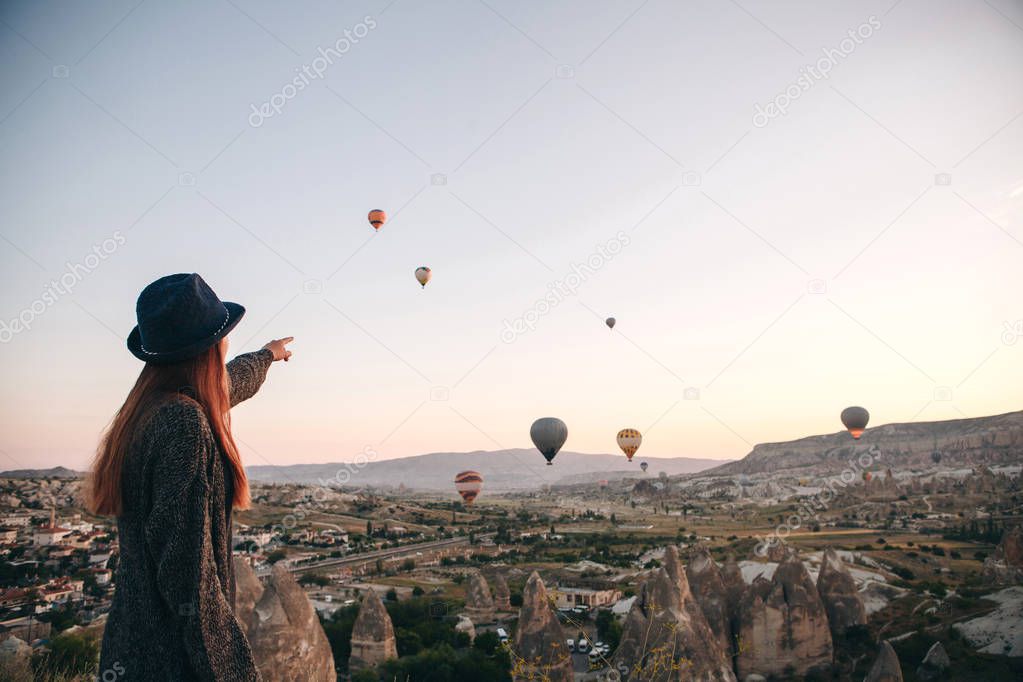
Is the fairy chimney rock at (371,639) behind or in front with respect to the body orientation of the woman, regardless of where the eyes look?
in front

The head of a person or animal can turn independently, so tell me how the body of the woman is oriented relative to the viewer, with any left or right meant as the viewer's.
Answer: facing away from the viewer and to the right of the viewer

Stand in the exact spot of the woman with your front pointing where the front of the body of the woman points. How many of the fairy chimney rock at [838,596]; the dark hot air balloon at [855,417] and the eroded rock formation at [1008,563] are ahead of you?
3

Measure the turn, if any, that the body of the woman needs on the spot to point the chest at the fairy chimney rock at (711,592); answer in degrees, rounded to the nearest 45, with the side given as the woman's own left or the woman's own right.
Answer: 0° — they already face it

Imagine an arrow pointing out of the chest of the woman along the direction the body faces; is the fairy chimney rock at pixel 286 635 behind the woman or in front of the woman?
in front

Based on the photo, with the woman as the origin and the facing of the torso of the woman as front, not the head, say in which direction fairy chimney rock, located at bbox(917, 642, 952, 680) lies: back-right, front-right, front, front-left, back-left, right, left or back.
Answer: front

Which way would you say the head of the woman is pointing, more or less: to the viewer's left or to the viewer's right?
to the viewer's right

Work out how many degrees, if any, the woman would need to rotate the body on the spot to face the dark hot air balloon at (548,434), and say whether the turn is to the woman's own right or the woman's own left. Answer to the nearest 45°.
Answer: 0° — they already face it

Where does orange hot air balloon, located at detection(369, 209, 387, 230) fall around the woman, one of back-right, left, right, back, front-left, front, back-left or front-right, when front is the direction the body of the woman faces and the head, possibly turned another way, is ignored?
front-left

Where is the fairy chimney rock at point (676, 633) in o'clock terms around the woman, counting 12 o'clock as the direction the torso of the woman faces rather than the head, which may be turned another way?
The fairy chimney rock is roughly at 12 o'clock from the woman.

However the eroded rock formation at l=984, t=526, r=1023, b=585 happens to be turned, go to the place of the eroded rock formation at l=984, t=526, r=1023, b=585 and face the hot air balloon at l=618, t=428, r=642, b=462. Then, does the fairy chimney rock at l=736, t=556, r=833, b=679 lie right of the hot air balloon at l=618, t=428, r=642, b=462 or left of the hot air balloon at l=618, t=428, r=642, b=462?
left

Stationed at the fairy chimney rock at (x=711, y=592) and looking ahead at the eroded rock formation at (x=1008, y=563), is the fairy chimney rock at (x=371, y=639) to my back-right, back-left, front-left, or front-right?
back-left

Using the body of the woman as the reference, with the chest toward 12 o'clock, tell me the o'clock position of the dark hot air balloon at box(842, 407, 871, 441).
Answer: The dark hot air balloon is roughly at 12 o'clock from the woman.

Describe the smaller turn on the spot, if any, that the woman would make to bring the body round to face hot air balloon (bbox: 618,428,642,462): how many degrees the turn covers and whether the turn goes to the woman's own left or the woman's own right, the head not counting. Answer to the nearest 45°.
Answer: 0° — they already face it

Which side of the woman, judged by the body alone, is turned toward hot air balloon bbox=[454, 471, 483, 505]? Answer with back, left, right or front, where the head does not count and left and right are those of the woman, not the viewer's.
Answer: front
